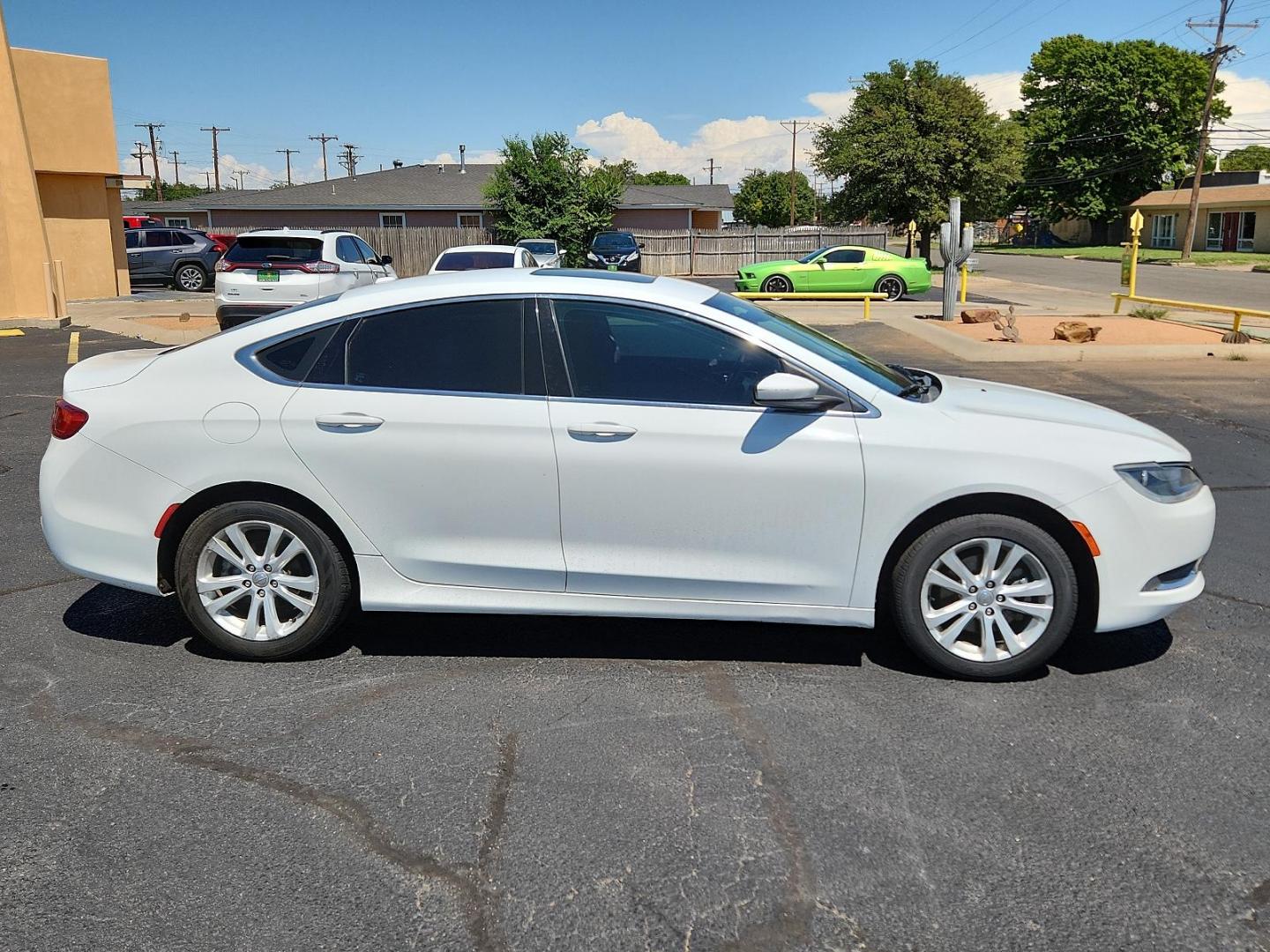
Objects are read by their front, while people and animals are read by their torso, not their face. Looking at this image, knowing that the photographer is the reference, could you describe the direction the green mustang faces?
facing to the left of the viewer

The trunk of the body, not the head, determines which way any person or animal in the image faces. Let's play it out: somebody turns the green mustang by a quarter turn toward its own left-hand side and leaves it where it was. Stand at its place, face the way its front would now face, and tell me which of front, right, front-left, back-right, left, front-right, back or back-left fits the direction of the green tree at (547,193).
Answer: back-right

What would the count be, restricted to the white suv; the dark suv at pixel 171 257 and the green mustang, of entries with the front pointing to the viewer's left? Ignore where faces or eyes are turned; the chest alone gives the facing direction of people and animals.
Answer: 2

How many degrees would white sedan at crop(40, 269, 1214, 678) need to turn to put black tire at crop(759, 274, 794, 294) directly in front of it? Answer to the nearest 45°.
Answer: approximately 90° to its left

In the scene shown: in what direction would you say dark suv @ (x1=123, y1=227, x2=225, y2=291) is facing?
to the viewer's left

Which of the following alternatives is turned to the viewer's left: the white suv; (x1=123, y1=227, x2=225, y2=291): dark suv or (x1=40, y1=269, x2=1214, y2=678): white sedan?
the dark suv

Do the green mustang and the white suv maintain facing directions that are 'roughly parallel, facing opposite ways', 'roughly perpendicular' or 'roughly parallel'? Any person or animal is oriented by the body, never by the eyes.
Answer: roughly perpendicular

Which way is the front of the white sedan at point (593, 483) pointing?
to the viewer's right

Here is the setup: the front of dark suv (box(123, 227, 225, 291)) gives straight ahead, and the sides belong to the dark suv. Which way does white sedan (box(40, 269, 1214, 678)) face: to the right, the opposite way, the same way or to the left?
the opposite way

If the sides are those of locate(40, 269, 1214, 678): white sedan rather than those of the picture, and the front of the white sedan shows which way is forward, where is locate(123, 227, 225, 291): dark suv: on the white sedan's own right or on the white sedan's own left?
on the white sedan's own left

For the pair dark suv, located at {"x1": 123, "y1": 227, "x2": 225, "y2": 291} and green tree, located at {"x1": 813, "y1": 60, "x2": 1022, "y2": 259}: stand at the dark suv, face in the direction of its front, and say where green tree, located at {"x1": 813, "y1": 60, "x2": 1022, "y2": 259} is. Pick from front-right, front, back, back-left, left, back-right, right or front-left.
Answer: back

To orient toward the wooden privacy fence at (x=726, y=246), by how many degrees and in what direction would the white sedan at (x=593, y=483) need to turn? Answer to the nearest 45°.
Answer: approximately 90° to its left

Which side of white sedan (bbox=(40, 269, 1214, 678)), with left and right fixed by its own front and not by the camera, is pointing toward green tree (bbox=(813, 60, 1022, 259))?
left
